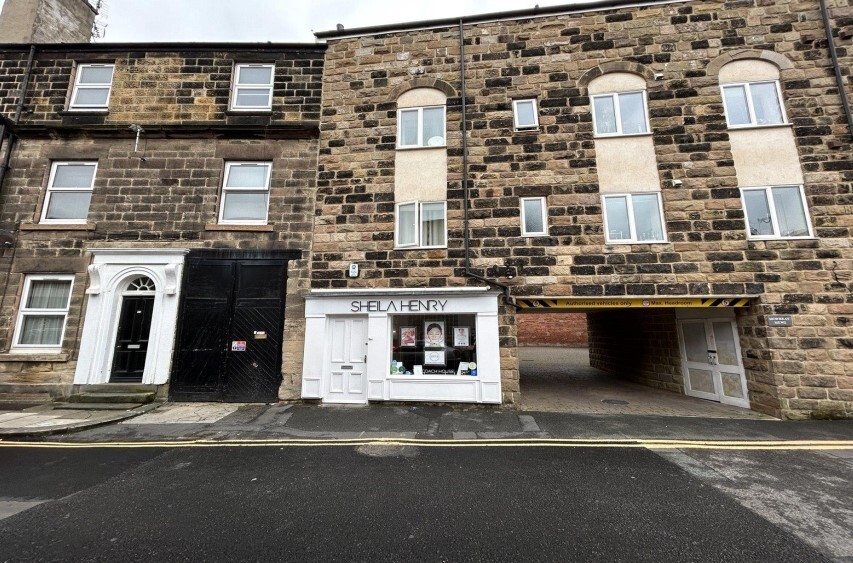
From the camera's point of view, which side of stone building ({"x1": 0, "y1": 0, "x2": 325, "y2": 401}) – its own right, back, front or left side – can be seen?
front

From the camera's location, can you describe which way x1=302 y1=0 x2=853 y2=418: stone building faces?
facing the viewer

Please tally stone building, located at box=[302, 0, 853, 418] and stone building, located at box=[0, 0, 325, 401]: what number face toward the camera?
2

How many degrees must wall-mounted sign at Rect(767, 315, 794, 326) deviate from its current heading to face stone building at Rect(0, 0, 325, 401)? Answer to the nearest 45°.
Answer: approximately 45° to its right

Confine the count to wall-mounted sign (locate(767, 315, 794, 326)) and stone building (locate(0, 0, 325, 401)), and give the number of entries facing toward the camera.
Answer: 2

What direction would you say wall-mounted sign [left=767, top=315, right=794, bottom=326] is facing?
toward the camera

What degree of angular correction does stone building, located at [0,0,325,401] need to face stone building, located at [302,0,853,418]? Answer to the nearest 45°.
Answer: approximately 45° to its left

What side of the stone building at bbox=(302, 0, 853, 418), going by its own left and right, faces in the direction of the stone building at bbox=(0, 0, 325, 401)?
right

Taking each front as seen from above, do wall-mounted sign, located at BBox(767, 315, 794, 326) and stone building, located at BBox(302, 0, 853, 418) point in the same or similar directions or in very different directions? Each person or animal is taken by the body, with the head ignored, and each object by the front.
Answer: same or similar directions
